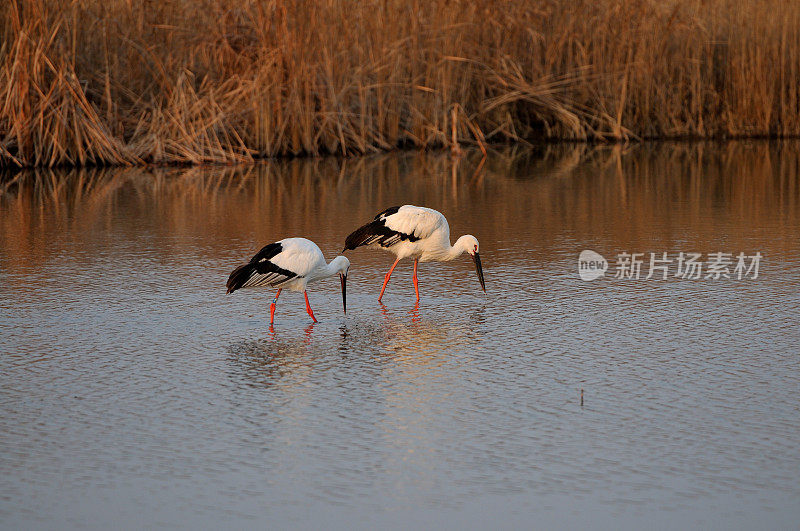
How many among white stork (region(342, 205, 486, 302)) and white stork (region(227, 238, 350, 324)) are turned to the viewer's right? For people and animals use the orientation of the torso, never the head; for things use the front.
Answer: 2

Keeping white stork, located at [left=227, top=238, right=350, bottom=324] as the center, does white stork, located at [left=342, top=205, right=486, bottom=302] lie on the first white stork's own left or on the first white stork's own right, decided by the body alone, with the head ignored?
on the first white stork's own left

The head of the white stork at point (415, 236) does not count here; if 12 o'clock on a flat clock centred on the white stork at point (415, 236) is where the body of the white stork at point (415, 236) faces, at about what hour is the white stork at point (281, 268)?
the white stork at point (281, 268) is roughly at 4 o'clock from the white stork at point (415, 236).

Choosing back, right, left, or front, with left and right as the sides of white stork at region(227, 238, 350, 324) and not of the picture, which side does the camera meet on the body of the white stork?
right

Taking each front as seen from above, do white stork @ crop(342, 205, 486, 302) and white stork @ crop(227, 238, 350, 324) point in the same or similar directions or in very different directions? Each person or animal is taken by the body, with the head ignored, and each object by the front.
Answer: same or similar directions

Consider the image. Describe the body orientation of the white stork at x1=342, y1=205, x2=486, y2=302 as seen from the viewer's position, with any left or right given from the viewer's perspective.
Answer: facing to the right of the viewer
